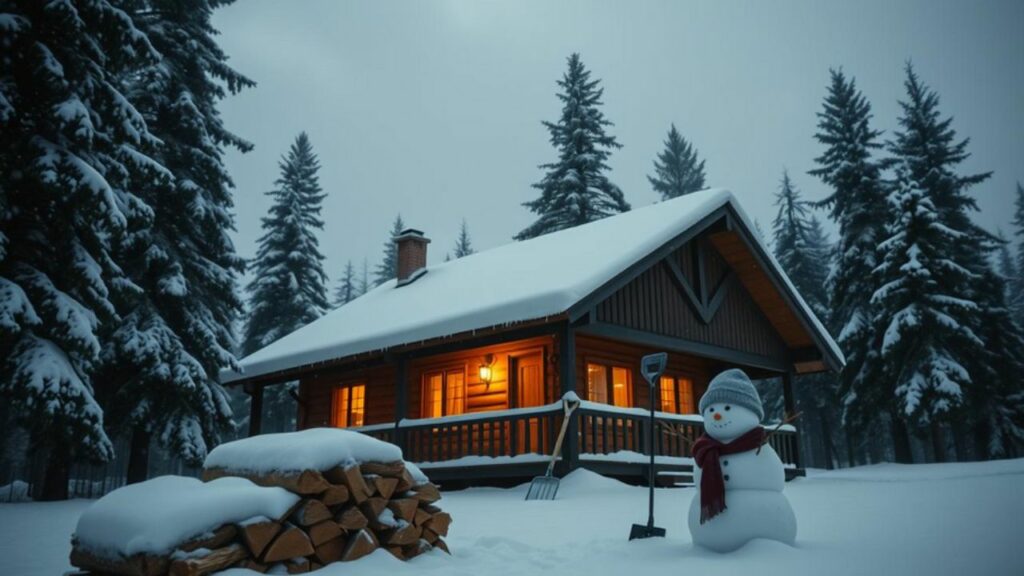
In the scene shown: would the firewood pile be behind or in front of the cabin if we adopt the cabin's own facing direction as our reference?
in front

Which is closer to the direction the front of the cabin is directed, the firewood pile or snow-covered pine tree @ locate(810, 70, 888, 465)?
the firewood pile

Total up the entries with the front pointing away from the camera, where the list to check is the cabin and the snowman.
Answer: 0

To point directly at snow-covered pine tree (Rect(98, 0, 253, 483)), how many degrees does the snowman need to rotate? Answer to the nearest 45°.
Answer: approximately 90° to its right

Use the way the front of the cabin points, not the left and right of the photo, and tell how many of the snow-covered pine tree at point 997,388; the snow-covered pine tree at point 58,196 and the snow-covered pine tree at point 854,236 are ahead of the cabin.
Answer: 1

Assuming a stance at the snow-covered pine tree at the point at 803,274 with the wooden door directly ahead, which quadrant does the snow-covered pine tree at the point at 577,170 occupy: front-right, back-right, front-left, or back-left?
front-right

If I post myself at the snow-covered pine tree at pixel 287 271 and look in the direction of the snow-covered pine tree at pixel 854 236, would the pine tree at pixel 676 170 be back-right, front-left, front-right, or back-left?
front-left

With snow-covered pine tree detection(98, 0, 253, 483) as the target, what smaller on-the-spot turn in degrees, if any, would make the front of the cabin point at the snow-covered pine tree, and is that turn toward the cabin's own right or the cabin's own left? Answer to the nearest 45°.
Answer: approximately 45° to the cabin's own right

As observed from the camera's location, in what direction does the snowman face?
facing the viewer and to the left of the viewer

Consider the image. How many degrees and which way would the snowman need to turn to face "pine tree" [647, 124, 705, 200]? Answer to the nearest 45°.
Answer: approximately 135° to its right

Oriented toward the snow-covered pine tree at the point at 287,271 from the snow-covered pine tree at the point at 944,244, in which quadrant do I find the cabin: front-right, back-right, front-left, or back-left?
front-left

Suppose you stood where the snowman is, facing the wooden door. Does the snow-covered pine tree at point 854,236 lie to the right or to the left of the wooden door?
right

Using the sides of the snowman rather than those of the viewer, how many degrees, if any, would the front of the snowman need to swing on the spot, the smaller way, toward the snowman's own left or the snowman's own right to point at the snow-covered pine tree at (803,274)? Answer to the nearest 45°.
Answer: approximately 135° to the snowman's own right
